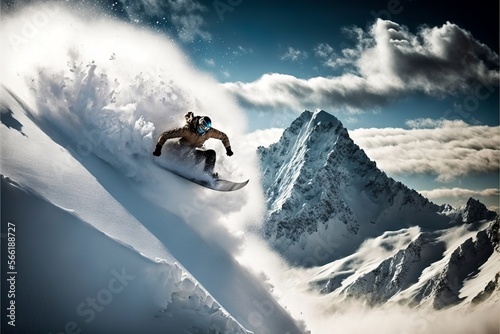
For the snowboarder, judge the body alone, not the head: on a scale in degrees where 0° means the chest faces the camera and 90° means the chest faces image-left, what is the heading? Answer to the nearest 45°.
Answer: approximately 315°
